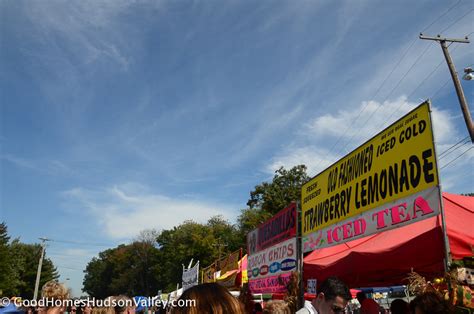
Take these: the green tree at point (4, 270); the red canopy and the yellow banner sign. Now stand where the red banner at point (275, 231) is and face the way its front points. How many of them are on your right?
1

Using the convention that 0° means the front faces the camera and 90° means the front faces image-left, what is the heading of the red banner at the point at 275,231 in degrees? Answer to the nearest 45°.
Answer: approximately 45°

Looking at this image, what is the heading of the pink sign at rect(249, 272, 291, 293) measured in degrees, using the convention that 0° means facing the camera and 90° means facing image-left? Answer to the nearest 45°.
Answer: approximately 45°

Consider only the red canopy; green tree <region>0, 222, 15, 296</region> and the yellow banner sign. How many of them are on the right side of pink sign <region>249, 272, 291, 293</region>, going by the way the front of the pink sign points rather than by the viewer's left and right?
1

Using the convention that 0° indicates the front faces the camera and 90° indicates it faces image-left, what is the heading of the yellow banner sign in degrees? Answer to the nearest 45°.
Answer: approximately 45°

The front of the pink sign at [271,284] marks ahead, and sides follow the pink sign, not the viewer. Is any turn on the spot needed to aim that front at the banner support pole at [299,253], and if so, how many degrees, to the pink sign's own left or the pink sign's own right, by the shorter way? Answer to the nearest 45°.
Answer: approximately 90° to the pink sign's own left
